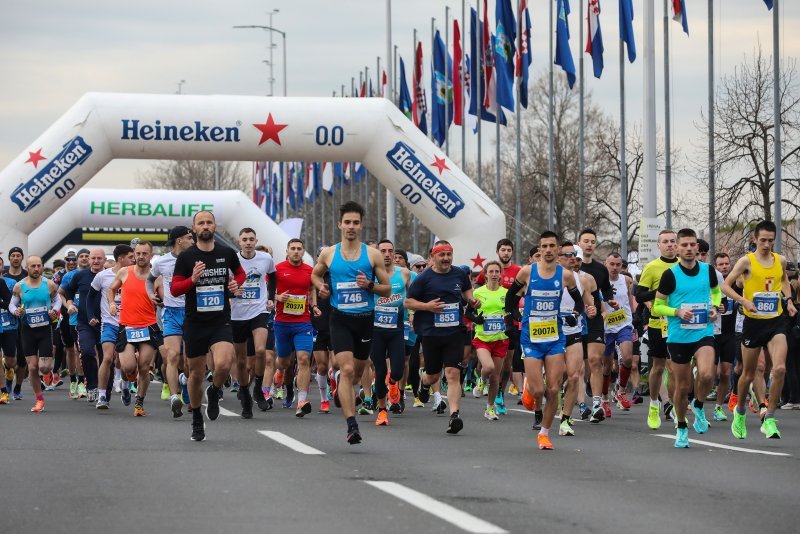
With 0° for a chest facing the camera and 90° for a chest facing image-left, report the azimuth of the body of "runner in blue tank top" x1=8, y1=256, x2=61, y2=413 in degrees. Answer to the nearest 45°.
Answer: approximately 0°

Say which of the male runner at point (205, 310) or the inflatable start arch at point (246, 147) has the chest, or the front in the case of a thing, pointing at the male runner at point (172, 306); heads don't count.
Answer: the inflatable start arch

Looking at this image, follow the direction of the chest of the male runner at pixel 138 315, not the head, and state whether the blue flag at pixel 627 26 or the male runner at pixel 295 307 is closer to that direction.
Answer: the male runner

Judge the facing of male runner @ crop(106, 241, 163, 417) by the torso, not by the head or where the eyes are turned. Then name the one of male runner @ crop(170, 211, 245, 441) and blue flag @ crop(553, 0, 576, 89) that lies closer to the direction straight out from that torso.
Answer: the male runner

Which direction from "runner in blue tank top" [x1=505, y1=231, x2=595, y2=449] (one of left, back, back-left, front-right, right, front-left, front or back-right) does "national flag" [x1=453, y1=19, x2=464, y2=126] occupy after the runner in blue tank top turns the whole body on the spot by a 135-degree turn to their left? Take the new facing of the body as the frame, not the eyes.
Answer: front-left
